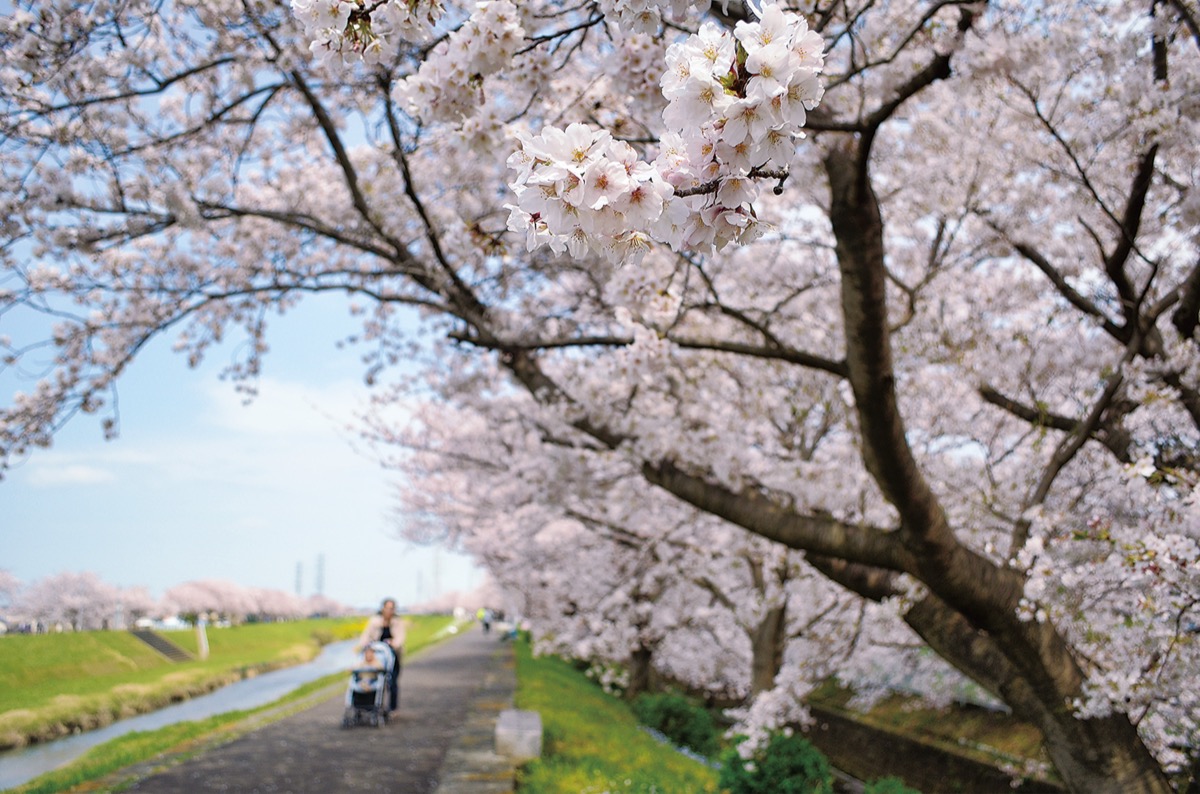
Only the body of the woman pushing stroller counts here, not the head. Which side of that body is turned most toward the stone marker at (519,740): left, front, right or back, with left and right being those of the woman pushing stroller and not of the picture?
front

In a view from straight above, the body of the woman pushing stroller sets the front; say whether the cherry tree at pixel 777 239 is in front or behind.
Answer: in front

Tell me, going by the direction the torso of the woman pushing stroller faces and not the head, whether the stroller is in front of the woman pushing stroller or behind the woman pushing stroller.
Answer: in front

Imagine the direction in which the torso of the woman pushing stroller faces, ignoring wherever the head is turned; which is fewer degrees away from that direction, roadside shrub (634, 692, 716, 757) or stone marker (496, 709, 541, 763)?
the stone marker

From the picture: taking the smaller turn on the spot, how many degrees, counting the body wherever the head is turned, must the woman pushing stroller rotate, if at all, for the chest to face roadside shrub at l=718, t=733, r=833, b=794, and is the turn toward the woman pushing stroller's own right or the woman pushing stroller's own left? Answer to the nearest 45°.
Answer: approximately 45° to the woman pushing stroller's own left

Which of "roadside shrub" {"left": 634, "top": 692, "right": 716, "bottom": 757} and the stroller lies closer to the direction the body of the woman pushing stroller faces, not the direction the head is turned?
the stroller

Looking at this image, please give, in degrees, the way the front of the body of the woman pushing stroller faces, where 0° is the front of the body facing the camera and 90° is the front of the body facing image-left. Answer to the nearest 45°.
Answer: approximately 0°
